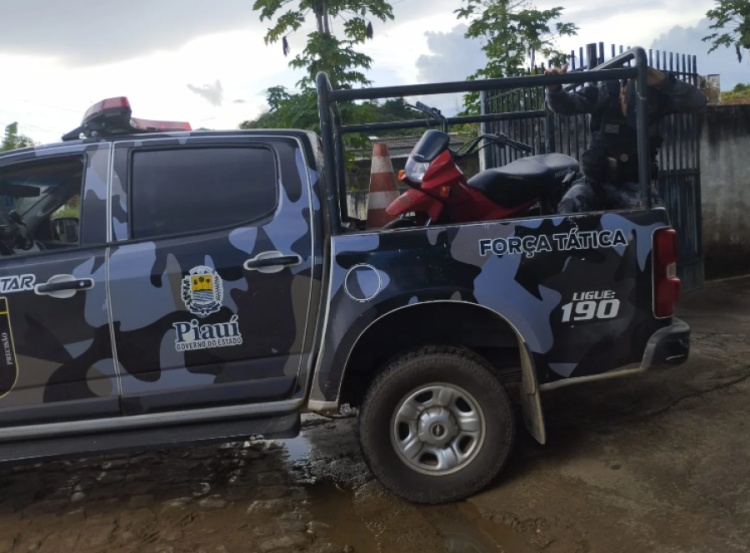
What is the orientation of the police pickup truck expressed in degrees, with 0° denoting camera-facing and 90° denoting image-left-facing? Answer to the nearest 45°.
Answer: approximately 90°

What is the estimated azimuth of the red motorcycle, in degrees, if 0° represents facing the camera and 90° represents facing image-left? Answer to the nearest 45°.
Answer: approximately 45°

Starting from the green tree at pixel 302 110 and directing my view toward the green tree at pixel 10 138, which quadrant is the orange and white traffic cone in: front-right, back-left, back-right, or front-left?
back-left

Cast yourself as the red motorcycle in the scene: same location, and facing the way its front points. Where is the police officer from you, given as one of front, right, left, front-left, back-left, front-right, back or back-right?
back

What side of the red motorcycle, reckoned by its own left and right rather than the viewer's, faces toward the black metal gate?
back
